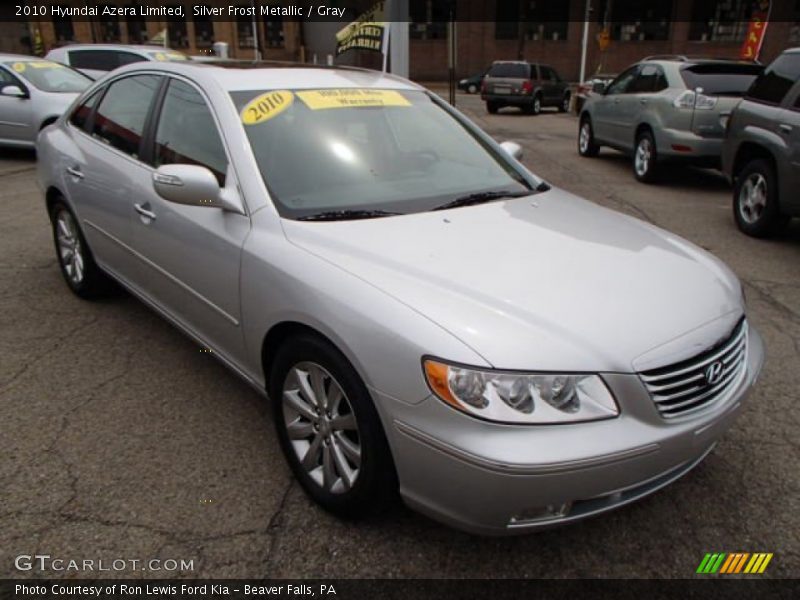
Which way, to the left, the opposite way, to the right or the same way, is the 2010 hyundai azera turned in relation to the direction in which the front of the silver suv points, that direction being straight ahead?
the opposite way

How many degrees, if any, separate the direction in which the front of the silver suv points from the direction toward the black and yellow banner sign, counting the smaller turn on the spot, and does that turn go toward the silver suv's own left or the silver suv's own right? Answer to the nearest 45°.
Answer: approximately 45° to the silver suv's own left

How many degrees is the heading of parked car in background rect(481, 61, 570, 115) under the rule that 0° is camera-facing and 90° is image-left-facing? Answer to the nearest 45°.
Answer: approximately 225°

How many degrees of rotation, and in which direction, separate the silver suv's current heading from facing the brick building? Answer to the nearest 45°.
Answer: approximately 45° to its right

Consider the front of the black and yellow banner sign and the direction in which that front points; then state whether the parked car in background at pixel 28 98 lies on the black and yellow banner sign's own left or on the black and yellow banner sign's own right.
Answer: on the black and yellow banner sign's own right

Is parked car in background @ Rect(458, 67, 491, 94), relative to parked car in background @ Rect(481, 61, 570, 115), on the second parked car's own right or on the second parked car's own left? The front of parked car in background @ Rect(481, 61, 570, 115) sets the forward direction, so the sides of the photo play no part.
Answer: on the second parked car's own left
